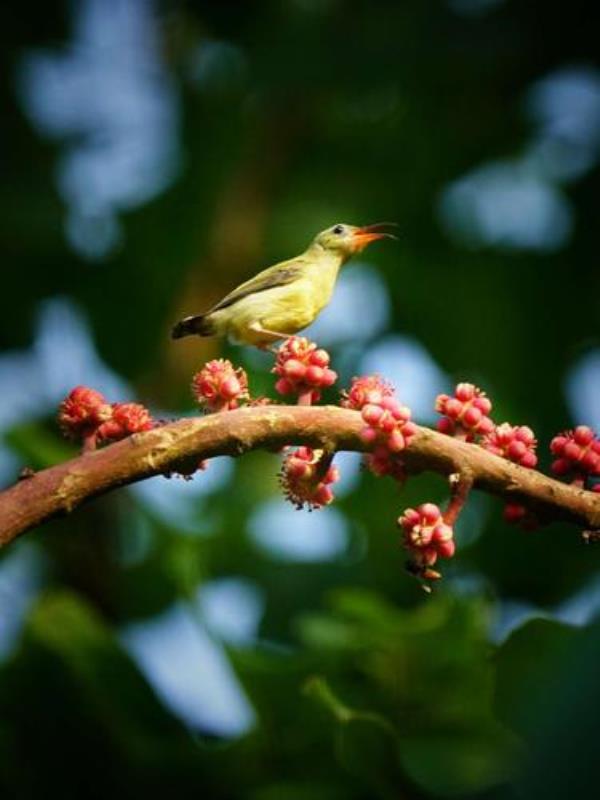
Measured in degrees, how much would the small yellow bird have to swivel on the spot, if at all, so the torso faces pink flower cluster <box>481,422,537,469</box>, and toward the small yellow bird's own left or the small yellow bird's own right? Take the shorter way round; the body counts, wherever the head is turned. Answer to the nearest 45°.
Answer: approximately 45° to the small yellow bird's own right

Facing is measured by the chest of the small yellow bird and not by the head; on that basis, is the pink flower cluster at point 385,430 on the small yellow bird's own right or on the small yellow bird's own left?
on the small yellow bird's own right

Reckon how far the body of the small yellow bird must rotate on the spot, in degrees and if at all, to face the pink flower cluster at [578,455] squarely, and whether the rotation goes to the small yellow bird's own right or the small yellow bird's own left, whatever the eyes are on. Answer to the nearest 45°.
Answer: approximately 45° to the small yellow bird's own right

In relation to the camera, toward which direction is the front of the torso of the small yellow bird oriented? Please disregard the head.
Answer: to the viewer's right
